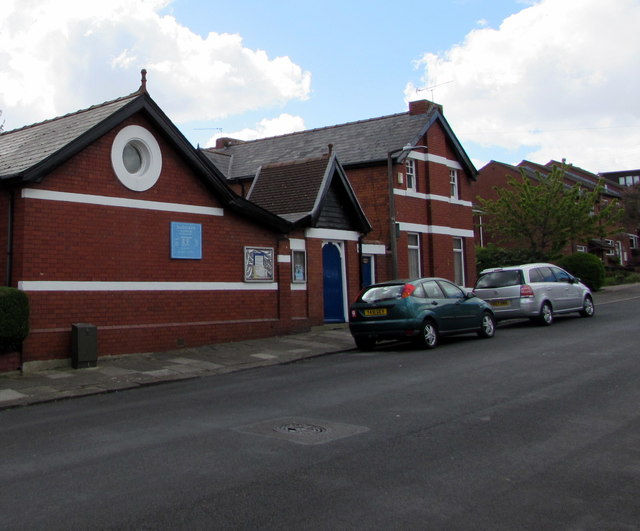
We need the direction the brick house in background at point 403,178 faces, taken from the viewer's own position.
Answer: facing the viewer and to the right of the viewer

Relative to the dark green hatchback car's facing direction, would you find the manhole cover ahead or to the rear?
to the rear

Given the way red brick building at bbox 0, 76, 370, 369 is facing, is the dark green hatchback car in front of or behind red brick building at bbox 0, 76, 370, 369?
in front

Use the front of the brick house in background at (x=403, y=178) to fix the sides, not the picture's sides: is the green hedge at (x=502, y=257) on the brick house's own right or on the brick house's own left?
on the brick house's own left

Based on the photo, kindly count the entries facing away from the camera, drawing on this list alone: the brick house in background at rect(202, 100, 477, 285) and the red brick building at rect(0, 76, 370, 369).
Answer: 0

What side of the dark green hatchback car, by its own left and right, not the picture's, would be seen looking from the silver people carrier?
front

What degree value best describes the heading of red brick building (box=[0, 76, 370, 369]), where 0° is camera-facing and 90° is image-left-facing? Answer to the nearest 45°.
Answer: approximately 315°

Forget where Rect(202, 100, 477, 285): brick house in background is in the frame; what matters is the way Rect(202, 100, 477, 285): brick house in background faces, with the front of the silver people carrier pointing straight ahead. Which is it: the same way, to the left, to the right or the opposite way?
to the right

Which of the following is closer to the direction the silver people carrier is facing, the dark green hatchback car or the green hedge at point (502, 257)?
the green hedge

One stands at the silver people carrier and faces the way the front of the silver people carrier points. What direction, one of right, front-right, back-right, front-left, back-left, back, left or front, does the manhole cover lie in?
back-right

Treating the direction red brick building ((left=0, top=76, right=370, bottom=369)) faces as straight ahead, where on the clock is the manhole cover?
The manhole cover is roughly at 1 o'clock from the red brick building.

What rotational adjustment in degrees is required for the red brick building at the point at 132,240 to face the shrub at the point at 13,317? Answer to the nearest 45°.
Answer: approximately 90° to its right

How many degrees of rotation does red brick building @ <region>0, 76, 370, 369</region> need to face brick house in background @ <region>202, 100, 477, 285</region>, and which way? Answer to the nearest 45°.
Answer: approximately 90° to its left

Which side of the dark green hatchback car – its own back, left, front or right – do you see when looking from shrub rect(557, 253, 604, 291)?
front

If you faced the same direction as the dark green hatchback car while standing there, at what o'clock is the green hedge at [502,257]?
The green hedge is roughly at 11 o'clock from the dark green hatchback car.

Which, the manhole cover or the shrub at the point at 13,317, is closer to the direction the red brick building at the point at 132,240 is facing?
the manhole cover

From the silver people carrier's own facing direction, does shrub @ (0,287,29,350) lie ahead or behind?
behind

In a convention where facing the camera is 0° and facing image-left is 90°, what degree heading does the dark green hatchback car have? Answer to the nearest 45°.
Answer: approximately 225°
